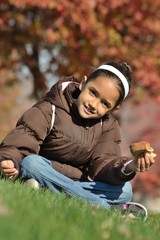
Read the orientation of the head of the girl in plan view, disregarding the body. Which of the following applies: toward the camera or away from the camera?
toward the camera

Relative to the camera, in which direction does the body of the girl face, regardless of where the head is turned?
toward the camera

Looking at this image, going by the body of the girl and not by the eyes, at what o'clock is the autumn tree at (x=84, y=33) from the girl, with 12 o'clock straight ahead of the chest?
The autumn tree is roughly at 6 o'clock from the girl.
